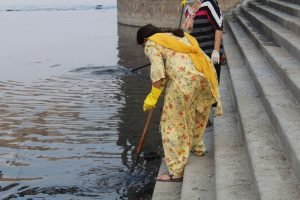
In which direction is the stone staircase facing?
to the viewer's left

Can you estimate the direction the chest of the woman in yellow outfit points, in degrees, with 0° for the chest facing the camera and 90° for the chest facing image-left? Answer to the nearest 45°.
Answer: approximately 90°

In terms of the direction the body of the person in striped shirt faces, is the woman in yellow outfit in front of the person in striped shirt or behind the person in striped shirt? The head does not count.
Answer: in front

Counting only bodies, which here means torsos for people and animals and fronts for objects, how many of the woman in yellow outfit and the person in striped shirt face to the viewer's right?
0

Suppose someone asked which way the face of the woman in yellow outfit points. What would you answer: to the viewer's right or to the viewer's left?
to the viewer's left

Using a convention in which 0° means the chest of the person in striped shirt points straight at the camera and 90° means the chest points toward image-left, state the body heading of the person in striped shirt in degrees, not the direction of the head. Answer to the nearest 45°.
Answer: approximately 45°

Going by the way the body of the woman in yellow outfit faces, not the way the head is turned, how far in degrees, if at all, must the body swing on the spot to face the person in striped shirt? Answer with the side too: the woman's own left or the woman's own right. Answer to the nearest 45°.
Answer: approximately 90° to the woman's own right
